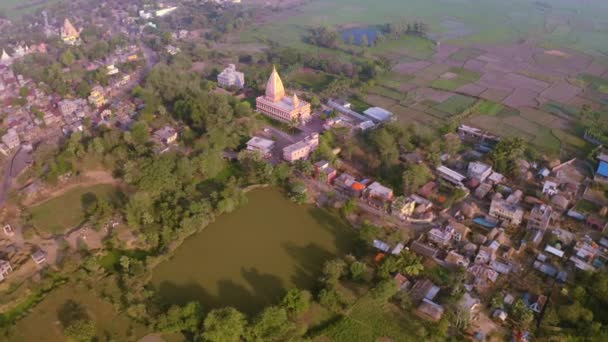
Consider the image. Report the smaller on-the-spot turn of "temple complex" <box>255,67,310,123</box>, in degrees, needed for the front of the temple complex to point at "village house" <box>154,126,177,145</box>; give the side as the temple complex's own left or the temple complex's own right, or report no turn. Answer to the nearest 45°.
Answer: approximately 90° to the temple complex's own right

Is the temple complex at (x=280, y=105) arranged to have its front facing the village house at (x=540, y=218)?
yes

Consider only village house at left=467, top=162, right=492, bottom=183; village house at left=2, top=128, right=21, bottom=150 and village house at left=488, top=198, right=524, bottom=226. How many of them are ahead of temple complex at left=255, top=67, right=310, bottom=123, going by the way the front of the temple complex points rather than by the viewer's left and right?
2

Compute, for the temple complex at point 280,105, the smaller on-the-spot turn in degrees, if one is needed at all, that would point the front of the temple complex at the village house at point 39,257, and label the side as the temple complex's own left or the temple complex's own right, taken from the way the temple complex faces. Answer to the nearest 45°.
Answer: approximately 90° to the temple complex's own right

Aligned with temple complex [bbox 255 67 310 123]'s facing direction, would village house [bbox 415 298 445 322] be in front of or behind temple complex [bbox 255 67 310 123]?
in front

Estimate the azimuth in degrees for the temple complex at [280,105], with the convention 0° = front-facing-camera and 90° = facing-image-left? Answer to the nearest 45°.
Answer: approximately 315°

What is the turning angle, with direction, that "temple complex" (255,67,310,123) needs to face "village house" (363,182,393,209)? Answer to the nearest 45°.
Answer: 0° — it already faces it

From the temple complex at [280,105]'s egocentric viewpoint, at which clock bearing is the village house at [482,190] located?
The village house is roughly at 12 o'clock from the temple complex.

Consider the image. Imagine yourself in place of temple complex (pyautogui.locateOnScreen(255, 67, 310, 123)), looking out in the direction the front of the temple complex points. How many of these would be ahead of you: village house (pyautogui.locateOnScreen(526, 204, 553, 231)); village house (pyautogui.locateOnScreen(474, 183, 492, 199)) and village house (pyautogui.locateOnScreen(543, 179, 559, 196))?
3

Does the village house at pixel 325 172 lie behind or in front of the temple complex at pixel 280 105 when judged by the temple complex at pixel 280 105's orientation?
in front

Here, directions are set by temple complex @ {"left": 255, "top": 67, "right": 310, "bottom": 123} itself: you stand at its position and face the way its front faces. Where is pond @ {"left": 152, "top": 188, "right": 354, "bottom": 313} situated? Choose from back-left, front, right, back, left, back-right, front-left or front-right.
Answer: front-right

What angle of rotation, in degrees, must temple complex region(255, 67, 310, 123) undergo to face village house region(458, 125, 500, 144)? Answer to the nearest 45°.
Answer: approximately 45° to its left

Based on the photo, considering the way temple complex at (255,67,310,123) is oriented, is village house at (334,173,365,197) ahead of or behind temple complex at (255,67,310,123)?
ahead
